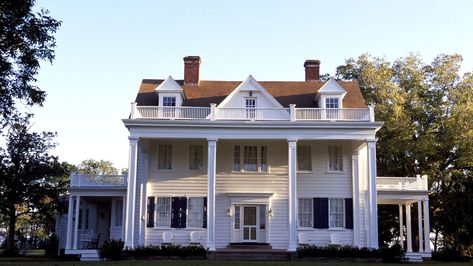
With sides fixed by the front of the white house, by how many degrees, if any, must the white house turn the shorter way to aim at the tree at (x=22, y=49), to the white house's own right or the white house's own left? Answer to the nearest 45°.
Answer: approximately 45° to the white house's own right

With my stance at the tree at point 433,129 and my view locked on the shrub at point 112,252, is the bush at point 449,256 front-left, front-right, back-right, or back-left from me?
front-left

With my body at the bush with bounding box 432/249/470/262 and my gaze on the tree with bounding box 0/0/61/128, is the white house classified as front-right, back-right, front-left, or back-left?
front-right

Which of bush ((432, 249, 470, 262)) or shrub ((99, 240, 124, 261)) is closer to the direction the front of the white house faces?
the shrub

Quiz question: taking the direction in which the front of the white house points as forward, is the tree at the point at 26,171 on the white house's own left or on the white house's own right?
on the white house's own right

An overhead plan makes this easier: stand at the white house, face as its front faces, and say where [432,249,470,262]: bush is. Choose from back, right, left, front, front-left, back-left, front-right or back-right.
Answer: left

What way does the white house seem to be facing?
toward the camera

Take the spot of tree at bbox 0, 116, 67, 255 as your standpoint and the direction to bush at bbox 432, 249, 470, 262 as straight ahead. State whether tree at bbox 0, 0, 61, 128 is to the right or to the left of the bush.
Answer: right

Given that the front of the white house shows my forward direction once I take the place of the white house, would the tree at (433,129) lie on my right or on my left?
on my left

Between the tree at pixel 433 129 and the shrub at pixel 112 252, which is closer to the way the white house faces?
the shrub

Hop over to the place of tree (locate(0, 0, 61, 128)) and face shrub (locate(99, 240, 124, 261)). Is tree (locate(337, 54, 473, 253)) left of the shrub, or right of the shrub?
right

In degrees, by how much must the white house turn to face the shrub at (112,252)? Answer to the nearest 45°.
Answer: approximately 45° to its right
